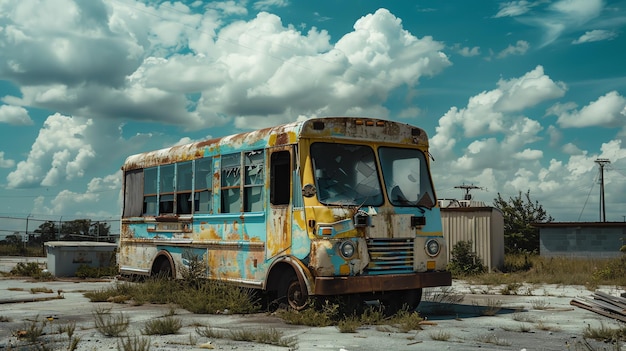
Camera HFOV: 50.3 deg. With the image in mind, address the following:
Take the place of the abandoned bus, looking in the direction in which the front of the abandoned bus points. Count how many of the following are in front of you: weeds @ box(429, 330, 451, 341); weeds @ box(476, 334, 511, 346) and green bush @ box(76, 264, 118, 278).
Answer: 2

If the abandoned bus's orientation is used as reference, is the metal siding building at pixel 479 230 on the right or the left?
on its left

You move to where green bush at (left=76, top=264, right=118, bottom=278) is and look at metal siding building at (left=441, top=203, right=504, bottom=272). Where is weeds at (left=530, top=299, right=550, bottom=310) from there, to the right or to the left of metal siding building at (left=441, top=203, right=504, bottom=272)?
right

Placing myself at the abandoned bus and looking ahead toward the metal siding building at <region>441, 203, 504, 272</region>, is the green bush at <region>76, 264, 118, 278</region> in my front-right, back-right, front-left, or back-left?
front-left

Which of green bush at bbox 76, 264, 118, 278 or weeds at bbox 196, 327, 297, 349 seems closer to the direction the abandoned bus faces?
the weeds

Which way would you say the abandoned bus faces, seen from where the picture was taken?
facing the viewer and to the right of the viewer

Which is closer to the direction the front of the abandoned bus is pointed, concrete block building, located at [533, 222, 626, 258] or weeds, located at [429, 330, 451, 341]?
the weeds

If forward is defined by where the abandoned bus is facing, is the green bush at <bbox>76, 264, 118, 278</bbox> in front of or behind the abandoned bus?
behind

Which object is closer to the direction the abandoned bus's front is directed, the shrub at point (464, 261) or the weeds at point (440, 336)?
the weeds

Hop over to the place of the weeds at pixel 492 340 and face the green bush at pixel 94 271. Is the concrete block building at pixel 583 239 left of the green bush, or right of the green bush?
right

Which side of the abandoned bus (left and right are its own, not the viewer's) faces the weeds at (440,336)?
front

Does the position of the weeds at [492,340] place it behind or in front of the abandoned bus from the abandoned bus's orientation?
in front

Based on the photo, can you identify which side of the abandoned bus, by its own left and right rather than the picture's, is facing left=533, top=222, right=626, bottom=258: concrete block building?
left
